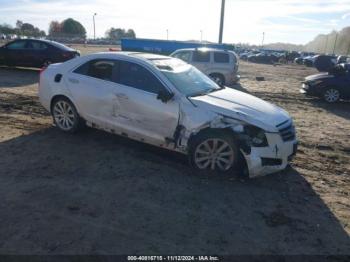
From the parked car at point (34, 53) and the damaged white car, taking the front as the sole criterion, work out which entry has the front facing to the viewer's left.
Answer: the parked car

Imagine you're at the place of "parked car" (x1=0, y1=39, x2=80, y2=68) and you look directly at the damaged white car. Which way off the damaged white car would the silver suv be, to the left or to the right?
left

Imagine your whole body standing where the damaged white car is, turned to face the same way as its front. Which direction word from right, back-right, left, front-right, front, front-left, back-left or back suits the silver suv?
back-left

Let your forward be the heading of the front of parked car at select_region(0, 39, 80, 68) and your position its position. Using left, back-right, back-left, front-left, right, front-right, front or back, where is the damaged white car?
left

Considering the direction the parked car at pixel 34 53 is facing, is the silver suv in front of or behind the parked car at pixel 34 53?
behind

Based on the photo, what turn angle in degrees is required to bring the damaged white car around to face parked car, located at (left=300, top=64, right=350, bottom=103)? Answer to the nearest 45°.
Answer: approximately 90° to its left

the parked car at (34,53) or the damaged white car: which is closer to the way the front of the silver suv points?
the parked car

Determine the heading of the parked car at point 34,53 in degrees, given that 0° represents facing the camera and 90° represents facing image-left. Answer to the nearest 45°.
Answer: approximately 90°

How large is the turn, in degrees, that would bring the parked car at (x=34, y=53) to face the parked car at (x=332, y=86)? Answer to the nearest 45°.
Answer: approximately 135° to its left

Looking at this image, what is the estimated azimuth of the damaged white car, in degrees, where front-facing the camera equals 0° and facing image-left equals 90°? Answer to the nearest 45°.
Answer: approximately 315°
